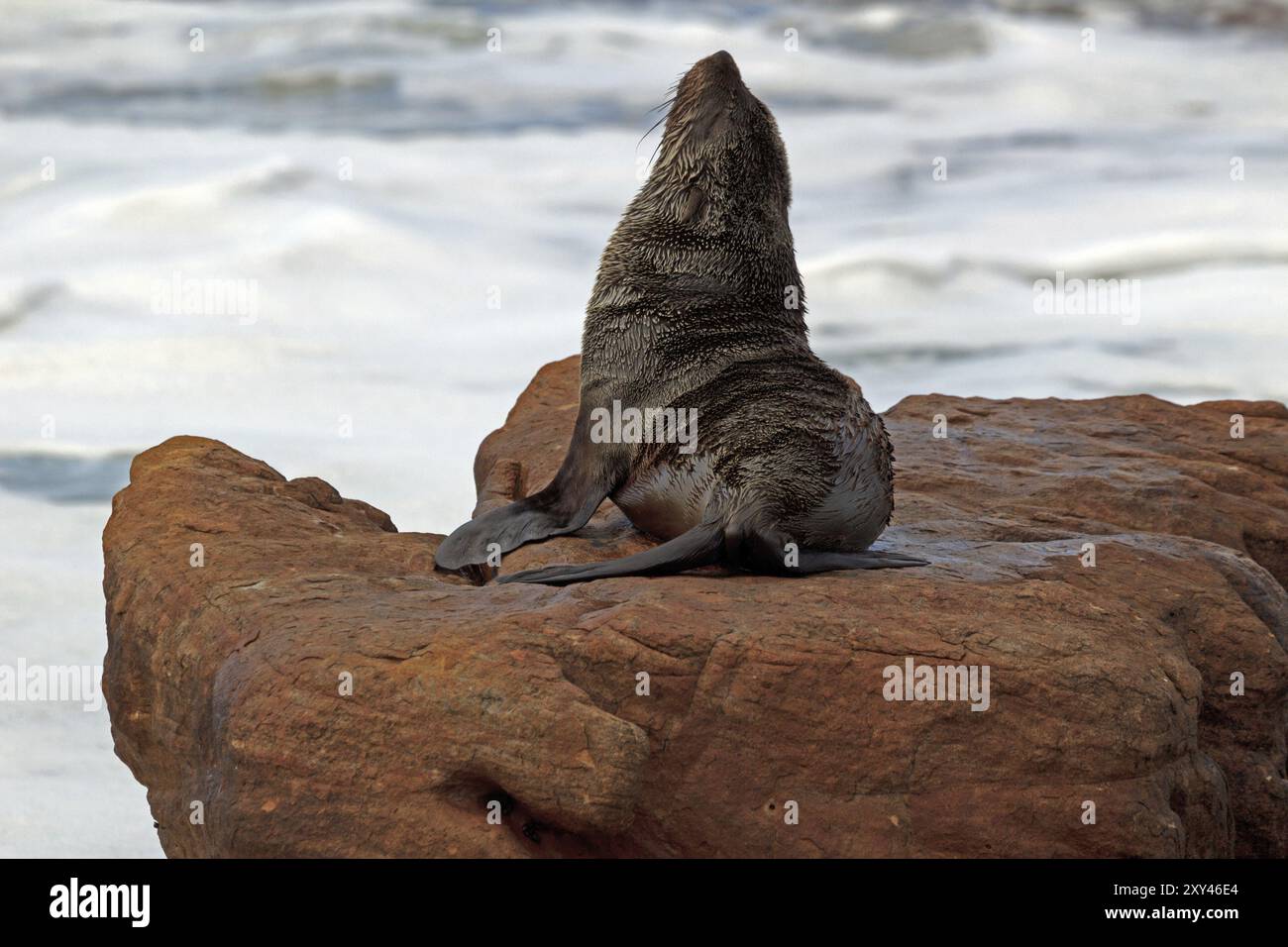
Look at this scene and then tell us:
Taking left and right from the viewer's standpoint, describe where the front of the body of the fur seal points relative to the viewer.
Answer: facing away from the viewer and to the left of the viewer
